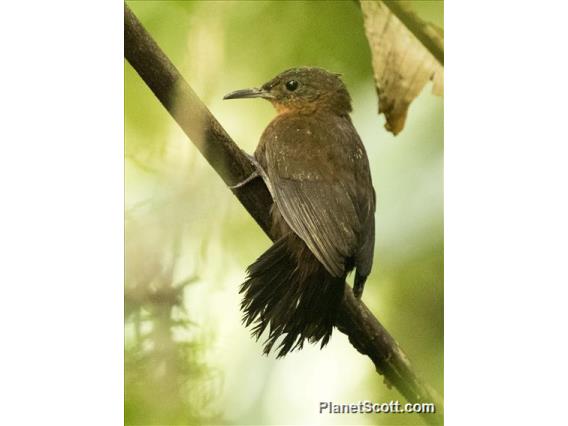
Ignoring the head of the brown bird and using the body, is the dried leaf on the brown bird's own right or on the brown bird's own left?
on the brown bird's own right

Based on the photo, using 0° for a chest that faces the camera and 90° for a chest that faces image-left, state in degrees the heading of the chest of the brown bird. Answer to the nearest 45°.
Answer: approximately 135°
